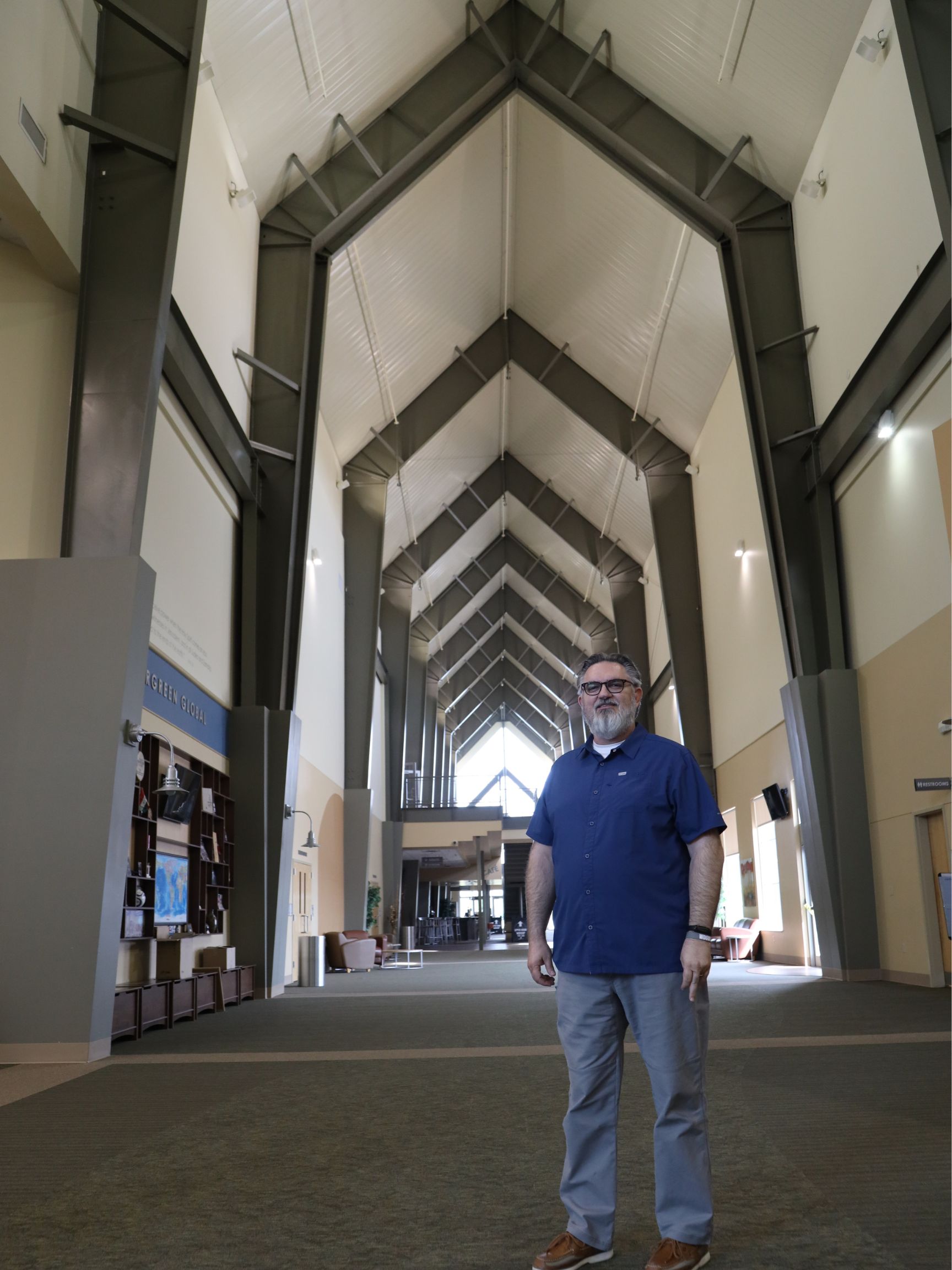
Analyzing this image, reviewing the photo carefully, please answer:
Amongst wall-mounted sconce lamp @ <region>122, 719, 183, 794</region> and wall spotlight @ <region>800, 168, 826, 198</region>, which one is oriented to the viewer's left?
the wall spotlight

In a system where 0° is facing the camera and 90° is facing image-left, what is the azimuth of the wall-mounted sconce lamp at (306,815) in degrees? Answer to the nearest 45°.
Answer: approximately 270°

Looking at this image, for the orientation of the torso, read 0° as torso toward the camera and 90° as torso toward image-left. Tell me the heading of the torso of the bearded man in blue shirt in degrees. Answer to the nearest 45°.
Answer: approximately 45°

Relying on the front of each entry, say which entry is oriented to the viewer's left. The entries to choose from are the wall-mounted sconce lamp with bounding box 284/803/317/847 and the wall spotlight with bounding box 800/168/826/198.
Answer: the wall spotlight

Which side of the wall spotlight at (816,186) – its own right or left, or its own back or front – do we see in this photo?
left

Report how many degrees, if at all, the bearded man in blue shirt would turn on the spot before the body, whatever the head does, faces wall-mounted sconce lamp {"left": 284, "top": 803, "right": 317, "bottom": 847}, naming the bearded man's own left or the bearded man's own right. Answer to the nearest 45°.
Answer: approximately 135° to the bearded man's own right

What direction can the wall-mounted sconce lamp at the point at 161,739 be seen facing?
to the viewer's right

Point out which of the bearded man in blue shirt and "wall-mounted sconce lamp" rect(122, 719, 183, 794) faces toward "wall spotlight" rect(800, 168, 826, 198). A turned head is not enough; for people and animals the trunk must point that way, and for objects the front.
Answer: the wall-mounted sconce lamp

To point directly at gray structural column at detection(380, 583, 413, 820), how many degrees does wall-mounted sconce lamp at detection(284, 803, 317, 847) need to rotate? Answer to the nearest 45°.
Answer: approximately 90° to its left
